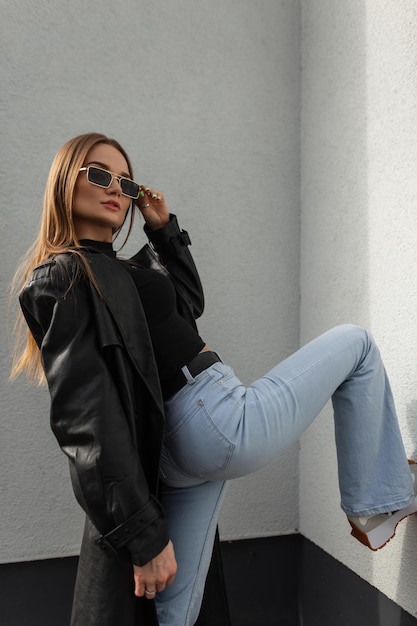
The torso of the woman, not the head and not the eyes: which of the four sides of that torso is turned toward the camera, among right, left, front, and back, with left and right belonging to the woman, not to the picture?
right
